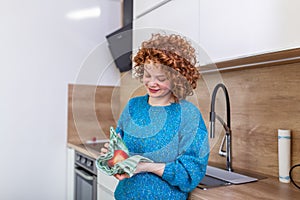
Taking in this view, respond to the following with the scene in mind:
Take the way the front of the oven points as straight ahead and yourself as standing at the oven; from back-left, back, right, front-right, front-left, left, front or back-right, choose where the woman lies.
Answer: front-left

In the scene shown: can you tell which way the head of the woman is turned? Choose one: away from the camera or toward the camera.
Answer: toward the camera

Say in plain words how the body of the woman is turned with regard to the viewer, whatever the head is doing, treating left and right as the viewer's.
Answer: facing the viewer and to the left of the viewer

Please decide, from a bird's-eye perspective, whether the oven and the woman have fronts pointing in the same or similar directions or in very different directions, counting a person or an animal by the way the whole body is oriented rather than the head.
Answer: same or similar directions

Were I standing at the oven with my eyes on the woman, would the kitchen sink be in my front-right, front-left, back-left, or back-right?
front-left

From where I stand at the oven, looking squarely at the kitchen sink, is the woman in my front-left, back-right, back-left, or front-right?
front-right

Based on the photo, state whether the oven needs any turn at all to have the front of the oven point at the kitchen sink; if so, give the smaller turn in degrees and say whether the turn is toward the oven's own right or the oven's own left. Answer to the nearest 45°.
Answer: approximately 90° to the oven's own left

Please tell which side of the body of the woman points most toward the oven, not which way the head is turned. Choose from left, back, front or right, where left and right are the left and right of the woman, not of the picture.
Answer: right
